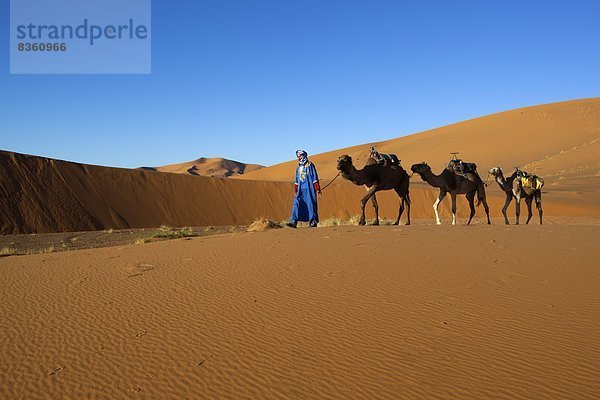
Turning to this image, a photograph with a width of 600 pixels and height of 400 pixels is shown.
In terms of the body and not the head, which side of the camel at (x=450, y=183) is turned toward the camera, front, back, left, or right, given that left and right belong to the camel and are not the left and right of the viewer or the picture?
left

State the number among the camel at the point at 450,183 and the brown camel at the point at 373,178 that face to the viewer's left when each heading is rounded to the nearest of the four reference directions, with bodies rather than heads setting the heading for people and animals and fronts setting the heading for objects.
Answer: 2

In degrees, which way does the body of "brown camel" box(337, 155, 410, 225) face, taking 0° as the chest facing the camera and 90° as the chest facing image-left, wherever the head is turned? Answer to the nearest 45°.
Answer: approximately 90°

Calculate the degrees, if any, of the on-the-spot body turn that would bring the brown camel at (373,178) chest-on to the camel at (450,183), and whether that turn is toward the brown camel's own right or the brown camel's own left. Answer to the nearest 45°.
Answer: approximately 135° to the brown camel's own right

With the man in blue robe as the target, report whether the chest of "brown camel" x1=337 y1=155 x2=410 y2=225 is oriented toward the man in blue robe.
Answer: yes

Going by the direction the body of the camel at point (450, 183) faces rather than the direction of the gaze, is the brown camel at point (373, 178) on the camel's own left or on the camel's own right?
on the camel's own left
